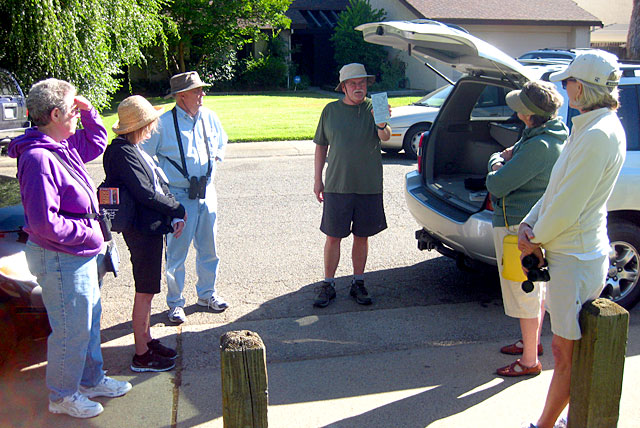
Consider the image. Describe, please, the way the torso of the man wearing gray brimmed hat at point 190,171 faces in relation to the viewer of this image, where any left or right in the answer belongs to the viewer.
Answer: facing the viewer and to the right of the viewer

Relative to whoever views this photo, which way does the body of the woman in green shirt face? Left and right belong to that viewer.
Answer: facing to the left of the viewer

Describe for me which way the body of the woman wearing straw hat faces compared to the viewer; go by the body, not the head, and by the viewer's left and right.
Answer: facing to the right of the viewer

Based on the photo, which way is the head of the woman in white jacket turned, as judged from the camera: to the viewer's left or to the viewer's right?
to the viewer's left

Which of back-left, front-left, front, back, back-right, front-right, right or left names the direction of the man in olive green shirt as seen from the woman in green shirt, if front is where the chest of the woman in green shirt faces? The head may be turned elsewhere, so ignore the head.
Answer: front-right

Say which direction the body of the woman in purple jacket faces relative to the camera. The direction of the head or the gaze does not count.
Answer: to the viewer's right

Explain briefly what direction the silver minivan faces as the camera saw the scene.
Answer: facing away from the viewer and to the right of the viewer

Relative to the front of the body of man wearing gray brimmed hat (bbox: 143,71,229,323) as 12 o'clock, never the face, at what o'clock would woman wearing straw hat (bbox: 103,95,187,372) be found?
The woman wearing straw hat is roughly at 2 o'clock from the man wearing gray brimmed hat.

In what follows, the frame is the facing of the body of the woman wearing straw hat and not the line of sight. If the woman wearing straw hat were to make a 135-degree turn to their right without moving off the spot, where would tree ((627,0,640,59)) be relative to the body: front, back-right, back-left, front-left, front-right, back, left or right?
back

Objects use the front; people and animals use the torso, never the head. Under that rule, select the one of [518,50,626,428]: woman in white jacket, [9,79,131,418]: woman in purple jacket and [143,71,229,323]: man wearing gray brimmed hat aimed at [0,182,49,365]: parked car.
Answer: the woman in white jacket

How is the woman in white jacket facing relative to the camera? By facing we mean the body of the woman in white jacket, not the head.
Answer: to the viewer's left

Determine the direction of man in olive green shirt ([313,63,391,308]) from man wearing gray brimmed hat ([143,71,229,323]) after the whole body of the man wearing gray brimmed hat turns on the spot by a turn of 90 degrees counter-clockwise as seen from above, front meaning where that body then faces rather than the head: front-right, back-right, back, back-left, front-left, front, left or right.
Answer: front-right

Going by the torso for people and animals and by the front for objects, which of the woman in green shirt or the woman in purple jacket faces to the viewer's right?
the woman in purple jacket

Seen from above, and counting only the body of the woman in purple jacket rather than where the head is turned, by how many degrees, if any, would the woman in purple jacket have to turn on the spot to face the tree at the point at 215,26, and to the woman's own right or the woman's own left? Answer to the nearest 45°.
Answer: approximately 90° to the woman's own left
